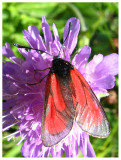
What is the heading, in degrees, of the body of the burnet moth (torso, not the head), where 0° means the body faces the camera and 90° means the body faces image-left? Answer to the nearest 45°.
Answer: approximately 180°
